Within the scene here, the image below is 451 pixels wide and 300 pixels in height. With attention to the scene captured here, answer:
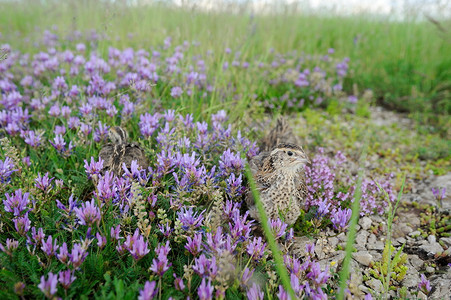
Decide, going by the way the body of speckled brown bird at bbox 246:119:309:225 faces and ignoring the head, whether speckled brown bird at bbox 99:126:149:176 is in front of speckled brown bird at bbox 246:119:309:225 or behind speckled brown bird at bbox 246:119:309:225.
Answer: behind

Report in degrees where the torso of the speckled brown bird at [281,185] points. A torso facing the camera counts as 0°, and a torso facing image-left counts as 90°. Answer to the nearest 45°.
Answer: approximately 315°

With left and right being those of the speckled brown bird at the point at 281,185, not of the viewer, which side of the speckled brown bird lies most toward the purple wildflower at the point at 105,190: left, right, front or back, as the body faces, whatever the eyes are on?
right

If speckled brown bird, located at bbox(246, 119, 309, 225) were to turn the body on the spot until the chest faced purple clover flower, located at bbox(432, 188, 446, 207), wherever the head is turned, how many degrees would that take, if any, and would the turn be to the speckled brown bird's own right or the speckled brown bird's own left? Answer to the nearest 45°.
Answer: approximately 90° to the speckled brown bird's own left

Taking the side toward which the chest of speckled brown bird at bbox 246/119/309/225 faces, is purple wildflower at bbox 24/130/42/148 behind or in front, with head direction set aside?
behind

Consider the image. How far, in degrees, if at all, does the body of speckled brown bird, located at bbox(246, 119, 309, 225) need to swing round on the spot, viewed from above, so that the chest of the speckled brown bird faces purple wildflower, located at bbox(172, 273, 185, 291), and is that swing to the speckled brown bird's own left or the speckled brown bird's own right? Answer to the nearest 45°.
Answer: approximately 90° to the speckled brown bird's own right

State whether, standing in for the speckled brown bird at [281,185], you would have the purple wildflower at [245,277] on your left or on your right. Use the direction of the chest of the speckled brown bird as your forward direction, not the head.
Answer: on your right

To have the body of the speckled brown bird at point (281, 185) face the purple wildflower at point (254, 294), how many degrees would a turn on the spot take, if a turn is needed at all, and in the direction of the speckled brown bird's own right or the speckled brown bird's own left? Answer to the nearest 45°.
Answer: approximately 45° to the speckled brown bird's own right

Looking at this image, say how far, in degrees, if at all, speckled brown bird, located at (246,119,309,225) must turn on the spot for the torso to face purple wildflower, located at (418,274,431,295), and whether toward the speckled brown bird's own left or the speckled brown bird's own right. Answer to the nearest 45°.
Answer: approximately 45° to the speckled brown bird's own left

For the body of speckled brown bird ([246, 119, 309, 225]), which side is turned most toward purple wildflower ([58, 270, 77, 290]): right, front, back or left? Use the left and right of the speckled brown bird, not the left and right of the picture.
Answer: right

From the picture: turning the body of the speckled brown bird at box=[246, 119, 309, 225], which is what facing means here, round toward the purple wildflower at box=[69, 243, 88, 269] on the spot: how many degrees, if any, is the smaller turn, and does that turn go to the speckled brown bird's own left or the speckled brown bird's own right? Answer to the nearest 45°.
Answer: approximately 90° to the speckled brown bird's own right

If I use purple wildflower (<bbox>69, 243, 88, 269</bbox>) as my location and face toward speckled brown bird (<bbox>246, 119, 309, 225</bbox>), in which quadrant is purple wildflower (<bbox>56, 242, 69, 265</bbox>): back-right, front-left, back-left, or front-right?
back-left
